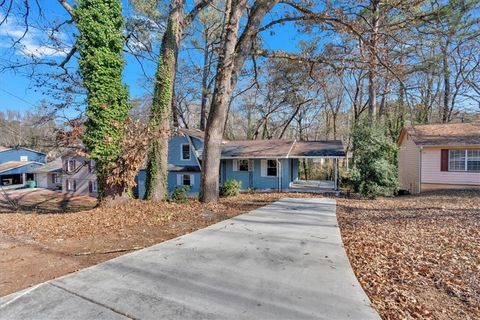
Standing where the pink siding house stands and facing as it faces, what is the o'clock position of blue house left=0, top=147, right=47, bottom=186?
The blue house is roughly at 3 o'clock from the pink siding house.

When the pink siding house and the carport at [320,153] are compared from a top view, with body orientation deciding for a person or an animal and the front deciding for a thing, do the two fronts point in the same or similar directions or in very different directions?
same or similar directions

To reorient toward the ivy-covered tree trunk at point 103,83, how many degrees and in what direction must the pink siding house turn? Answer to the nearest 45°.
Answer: approximately 45° to its right

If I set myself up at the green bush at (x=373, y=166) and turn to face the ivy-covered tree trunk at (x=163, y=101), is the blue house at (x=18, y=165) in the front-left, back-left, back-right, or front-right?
front-right

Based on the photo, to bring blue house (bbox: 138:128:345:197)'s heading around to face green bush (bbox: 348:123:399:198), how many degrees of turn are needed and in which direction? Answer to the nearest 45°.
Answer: approximately 45° to its left

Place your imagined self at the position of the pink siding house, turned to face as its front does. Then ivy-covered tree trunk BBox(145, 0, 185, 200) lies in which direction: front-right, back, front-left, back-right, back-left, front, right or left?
front-right

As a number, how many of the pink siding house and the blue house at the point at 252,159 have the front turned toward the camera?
2

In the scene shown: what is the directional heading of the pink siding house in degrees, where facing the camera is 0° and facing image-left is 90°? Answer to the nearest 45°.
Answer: approximately 0°

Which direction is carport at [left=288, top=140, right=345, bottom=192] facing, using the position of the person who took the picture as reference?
facing the viewer

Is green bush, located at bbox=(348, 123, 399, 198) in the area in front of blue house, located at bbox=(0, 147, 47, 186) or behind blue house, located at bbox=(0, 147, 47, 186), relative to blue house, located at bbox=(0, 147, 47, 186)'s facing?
in front

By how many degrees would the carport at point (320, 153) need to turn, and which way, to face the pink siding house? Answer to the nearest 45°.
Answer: approximately 90° to its left

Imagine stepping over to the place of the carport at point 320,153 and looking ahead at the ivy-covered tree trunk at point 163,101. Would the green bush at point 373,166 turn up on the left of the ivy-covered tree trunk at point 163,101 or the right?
left

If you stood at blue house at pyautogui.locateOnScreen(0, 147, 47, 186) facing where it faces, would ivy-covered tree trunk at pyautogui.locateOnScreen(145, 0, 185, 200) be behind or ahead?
ahead

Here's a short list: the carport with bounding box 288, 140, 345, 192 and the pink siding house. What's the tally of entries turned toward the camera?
2

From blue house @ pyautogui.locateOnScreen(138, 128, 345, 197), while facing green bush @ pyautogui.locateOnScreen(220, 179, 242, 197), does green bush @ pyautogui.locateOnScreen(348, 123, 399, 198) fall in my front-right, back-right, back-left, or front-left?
front-left

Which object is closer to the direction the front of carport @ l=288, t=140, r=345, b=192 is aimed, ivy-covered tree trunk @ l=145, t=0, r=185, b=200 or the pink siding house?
the ivy-covered tree trunk

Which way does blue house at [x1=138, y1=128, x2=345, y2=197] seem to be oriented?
toward the camera

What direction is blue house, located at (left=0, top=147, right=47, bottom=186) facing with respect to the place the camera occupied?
facing the viewer and to the right of the viewer
